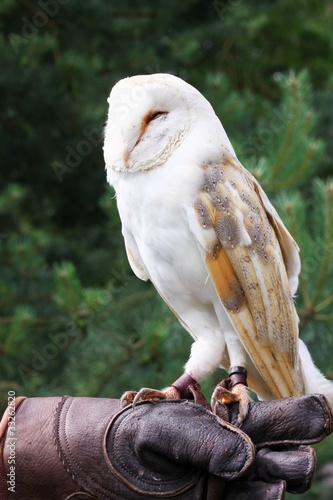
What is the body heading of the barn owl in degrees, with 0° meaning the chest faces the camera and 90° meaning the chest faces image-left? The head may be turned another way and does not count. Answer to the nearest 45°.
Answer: approximately 45°
